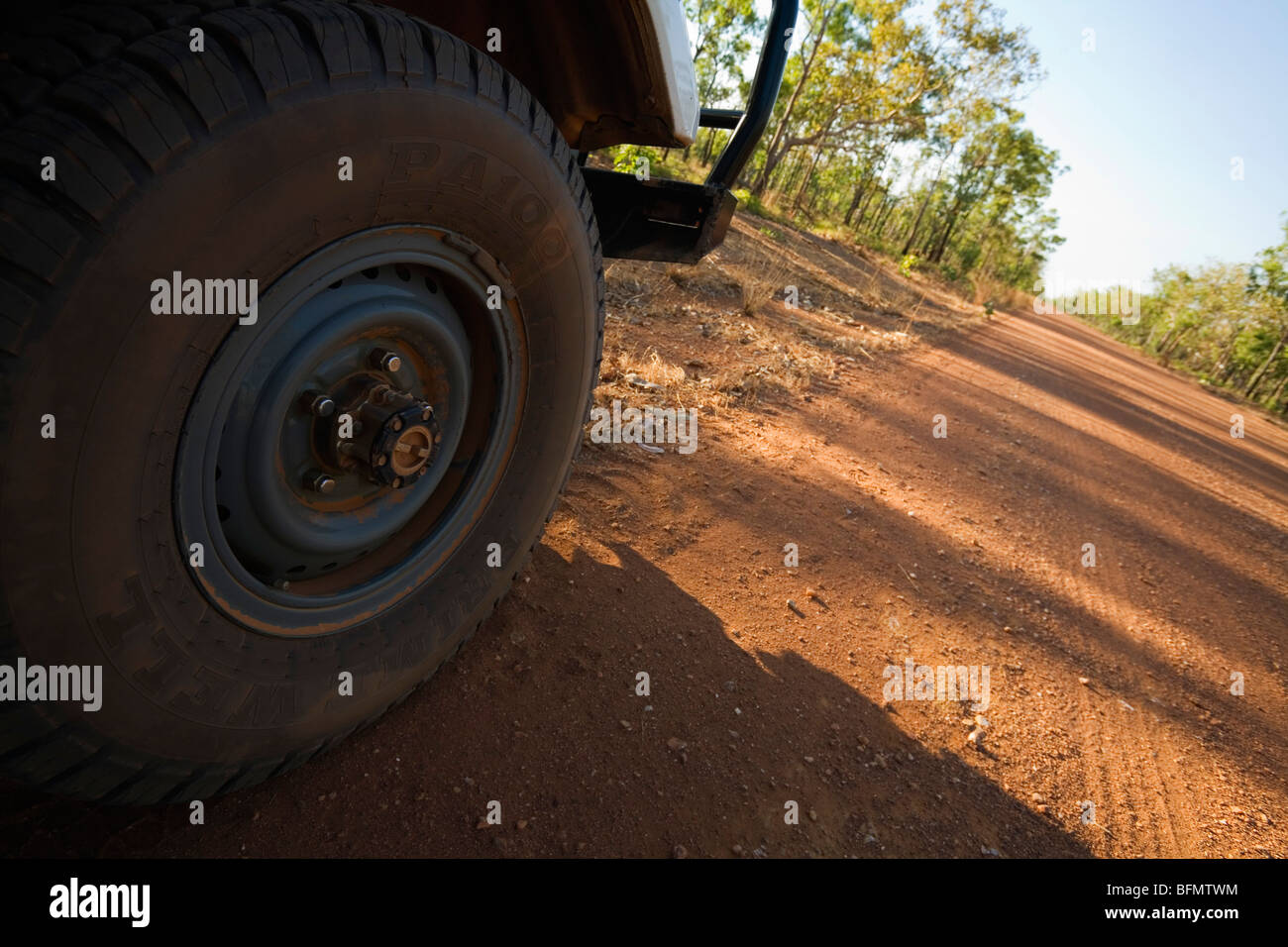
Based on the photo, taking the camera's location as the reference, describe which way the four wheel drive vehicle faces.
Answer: facing away from the viewer and to the right of the viewer
